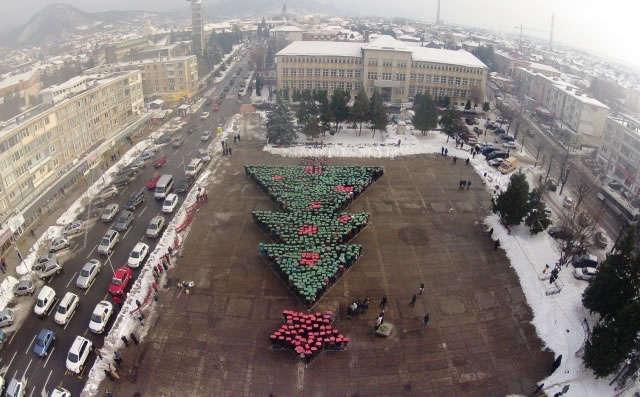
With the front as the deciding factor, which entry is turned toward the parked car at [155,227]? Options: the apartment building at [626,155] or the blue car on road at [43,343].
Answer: the apartment building

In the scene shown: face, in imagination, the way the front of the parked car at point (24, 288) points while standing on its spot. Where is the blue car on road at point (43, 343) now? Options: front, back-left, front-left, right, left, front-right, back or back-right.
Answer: front-left

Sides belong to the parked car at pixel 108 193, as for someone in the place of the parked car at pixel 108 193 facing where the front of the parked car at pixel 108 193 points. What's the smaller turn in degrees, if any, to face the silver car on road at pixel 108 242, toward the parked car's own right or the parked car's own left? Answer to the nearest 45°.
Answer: approximately 45° to the parked car's own left

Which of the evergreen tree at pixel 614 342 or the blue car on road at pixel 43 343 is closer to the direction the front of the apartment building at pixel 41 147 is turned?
the evergreen tree

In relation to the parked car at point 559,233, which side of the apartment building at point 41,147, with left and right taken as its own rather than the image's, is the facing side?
front
